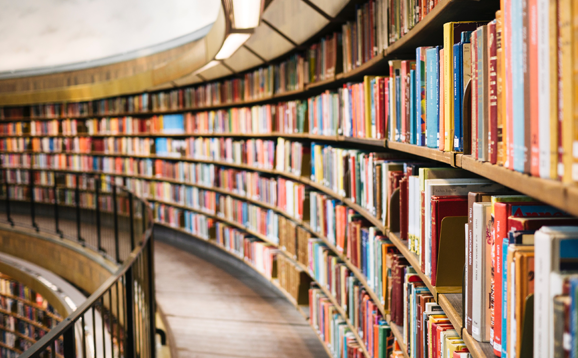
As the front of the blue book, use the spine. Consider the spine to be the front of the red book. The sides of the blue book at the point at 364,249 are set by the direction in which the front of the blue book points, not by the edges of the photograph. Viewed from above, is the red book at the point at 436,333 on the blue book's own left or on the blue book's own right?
on the blue book's own left

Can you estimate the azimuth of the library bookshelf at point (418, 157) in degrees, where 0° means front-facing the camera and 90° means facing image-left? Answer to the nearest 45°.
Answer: approximately 45°

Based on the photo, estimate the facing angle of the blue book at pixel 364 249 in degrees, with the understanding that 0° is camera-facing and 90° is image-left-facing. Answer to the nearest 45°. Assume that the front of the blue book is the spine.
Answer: approximately 45°

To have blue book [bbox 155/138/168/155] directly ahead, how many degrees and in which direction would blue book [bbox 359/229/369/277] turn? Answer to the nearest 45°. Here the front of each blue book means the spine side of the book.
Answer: approximately 90° to its right
